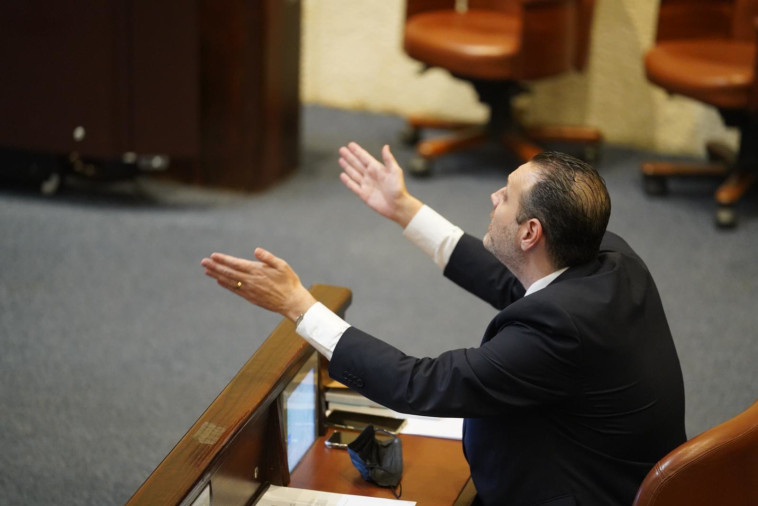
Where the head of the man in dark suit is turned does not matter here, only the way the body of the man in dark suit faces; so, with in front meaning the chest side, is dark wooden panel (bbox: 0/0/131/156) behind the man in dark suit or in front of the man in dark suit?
in front

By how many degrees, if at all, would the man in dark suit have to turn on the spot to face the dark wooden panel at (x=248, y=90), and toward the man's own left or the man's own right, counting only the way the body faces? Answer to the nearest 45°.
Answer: approximately 45° to the man's own right

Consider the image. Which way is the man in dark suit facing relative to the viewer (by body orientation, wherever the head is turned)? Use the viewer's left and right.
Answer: facing away from the viewer and to the left of the viewer
